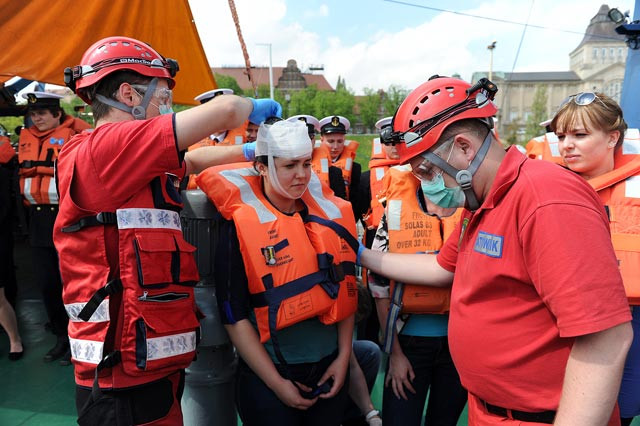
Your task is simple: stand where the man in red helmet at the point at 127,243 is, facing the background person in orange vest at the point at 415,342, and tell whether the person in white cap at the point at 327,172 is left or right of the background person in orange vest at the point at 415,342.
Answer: left

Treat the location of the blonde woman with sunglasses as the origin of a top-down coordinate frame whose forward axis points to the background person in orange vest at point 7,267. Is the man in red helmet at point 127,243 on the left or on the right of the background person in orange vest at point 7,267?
left

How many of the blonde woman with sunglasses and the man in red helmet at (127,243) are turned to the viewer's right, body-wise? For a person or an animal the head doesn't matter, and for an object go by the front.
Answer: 1

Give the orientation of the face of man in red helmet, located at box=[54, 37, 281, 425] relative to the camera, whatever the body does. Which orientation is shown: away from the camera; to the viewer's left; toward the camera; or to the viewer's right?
to the viewer's right

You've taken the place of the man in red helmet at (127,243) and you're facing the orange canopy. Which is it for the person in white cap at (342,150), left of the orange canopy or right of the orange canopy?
right

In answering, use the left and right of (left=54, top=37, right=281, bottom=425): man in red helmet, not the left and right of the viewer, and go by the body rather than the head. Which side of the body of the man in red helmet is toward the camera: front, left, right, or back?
right

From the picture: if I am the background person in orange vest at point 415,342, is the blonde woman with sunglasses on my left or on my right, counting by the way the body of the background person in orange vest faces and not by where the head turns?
on my left

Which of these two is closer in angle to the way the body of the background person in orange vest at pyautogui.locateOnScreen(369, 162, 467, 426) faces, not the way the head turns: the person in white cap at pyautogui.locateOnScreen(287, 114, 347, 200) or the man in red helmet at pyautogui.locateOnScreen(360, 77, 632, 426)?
the man in red helmet

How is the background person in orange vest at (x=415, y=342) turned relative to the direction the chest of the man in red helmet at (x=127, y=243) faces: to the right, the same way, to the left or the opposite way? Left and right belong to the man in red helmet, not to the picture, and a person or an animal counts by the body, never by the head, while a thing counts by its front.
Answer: to the right
